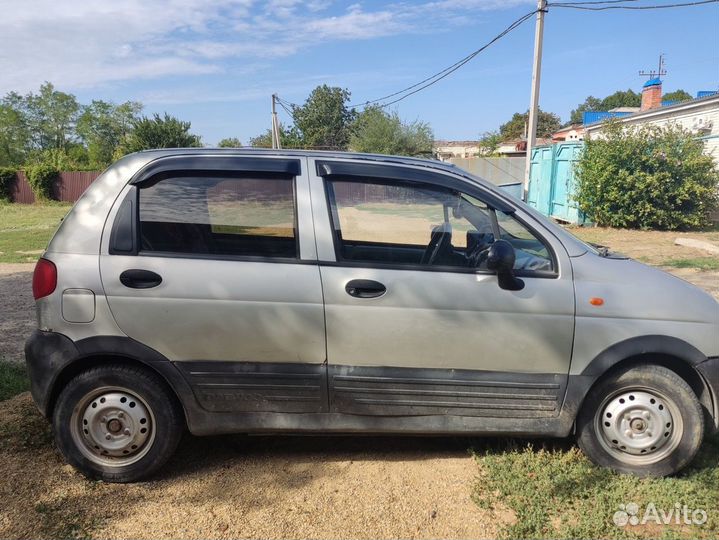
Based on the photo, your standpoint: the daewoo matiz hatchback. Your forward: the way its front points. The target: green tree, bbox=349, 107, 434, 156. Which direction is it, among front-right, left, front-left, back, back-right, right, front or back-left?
left

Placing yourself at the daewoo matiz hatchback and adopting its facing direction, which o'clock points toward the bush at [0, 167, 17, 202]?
The bush is roughly at 8 o'clock from the daewoo matiz hatchback.

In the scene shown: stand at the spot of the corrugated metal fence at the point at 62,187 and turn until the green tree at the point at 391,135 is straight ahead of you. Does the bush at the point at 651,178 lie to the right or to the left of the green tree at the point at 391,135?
right

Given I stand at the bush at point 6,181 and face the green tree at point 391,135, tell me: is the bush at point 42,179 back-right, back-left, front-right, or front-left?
front-right

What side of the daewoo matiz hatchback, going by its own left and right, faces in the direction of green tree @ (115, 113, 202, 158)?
left

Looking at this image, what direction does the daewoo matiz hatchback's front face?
to the viewer's right

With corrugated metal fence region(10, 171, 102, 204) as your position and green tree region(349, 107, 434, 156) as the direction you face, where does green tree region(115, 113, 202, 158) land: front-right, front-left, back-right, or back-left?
front-left

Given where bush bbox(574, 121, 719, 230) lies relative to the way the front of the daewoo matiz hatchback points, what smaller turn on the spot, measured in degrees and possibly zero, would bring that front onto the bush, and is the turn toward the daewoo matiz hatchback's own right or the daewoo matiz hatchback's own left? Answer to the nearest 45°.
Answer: approximately 45° to the daewoo matiz hatchback's own left

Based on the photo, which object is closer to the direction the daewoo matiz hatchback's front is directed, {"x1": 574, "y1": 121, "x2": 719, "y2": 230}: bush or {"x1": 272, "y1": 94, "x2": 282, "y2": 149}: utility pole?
the bush

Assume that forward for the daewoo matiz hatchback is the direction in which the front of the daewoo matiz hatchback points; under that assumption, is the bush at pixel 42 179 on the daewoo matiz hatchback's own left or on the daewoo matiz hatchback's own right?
on the daewoo matiz hatchback's own left
